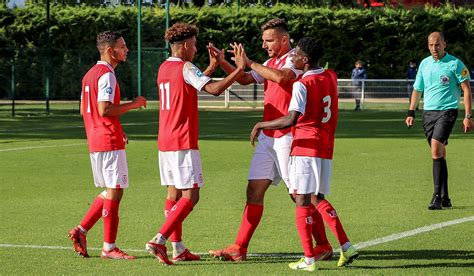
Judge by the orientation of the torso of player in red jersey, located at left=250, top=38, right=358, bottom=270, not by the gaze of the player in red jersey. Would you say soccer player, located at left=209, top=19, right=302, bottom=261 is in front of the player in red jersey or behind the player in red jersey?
in front

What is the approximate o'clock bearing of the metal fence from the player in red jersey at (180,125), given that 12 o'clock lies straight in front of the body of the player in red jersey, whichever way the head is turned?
The metal fence is roughly at 11 o'clock from the player in red jersey.

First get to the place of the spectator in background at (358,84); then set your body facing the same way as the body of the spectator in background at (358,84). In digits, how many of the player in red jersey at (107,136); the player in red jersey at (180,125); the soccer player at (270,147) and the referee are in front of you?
4

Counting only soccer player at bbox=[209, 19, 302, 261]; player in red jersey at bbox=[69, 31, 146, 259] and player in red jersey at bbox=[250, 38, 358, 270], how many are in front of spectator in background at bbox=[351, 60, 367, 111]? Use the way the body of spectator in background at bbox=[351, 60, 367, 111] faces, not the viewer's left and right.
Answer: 3

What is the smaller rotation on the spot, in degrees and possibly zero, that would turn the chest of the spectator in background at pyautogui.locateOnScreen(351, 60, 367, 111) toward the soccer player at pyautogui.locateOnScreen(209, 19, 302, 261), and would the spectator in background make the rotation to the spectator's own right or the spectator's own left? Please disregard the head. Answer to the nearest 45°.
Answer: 0° — they already face them

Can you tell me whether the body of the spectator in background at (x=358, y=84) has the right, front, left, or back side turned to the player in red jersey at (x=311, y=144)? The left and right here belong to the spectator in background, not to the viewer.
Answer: front

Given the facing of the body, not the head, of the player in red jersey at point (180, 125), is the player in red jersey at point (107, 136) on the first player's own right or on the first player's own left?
on the first player's own left

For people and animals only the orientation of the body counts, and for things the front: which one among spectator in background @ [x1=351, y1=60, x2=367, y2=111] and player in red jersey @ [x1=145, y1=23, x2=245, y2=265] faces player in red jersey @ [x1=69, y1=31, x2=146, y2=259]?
the spectator in background

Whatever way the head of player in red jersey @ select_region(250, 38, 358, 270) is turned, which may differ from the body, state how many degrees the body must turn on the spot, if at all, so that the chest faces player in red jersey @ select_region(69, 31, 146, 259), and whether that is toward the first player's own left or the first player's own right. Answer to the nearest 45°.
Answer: approximately 45° to the first player's own left

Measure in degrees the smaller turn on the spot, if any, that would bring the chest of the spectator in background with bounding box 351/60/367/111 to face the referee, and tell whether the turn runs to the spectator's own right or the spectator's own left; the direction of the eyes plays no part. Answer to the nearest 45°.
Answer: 0° — they already face them

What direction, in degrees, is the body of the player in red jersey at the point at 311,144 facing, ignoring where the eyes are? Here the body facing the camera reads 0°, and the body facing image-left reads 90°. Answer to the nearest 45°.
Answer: approximately 135°

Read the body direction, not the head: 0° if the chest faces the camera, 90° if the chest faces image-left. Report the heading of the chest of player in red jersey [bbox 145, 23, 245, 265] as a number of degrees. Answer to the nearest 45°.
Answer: approximately 225°

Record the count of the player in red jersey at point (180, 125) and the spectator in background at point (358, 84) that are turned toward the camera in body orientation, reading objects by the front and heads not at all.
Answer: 1

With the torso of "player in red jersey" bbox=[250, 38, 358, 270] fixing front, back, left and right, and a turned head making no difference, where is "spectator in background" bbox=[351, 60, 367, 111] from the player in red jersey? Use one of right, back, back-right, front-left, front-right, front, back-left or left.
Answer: front-right
